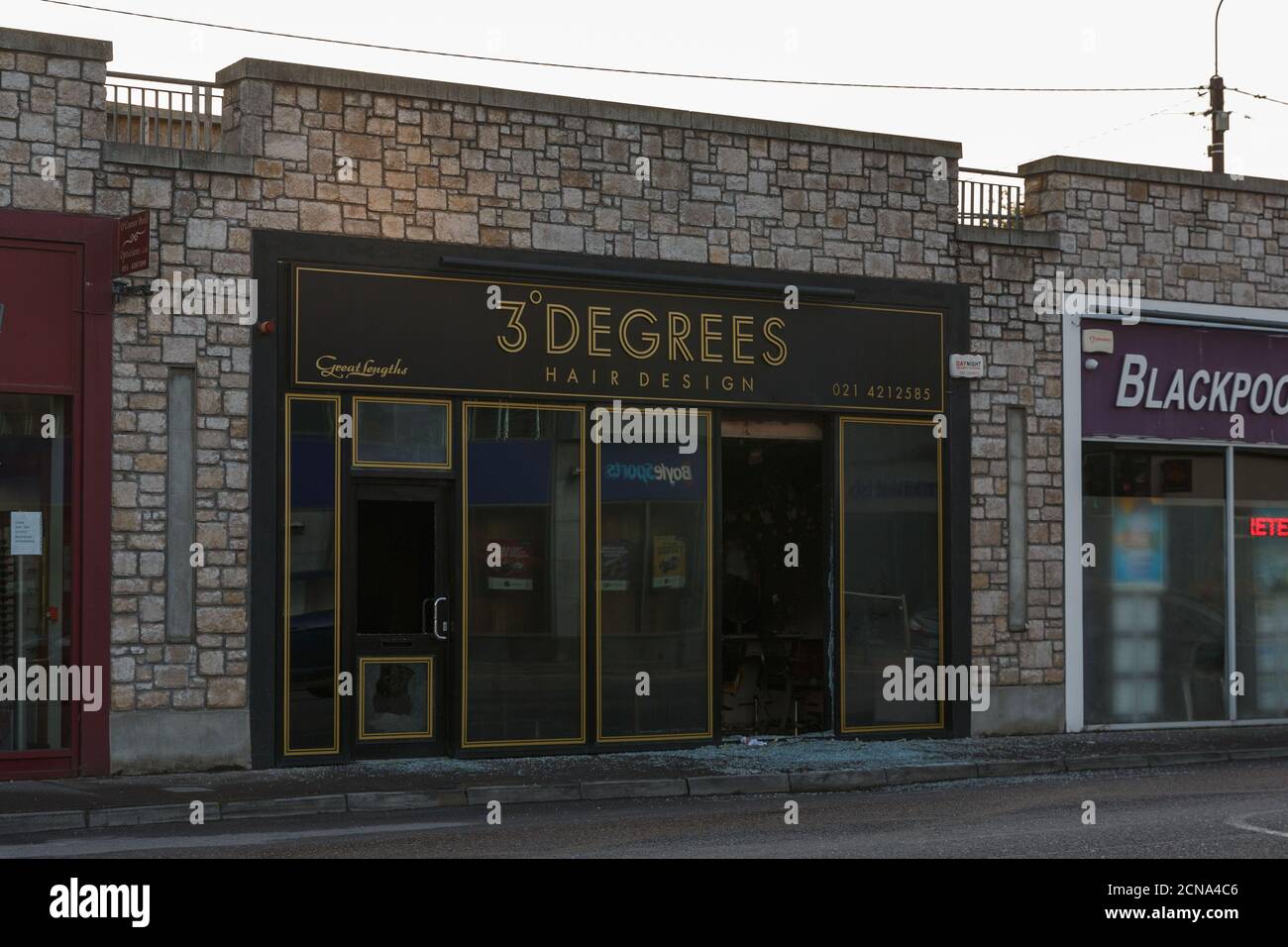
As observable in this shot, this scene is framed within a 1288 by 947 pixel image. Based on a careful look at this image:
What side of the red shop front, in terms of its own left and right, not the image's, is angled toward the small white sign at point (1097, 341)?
left

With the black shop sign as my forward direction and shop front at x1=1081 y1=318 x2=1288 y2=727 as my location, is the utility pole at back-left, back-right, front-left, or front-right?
back-right

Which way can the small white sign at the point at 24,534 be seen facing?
toward the camera

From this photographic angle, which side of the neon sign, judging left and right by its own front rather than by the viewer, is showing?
front

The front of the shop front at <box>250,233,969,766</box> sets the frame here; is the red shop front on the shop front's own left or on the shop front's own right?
on the shop front's own right

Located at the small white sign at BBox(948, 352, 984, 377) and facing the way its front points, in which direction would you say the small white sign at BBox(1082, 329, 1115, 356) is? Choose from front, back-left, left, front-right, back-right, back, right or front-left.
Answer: back-left

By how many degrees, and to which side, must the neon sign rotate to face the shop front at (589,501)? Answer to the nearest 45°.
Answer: approximately 45° to its right

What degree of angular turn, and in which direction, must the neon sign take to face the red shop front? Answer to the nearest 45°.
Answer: approximately 45° to its right

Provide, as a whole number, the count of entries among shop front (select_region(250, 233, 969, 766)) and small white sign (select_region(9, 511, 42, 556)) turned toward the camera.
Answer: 2
